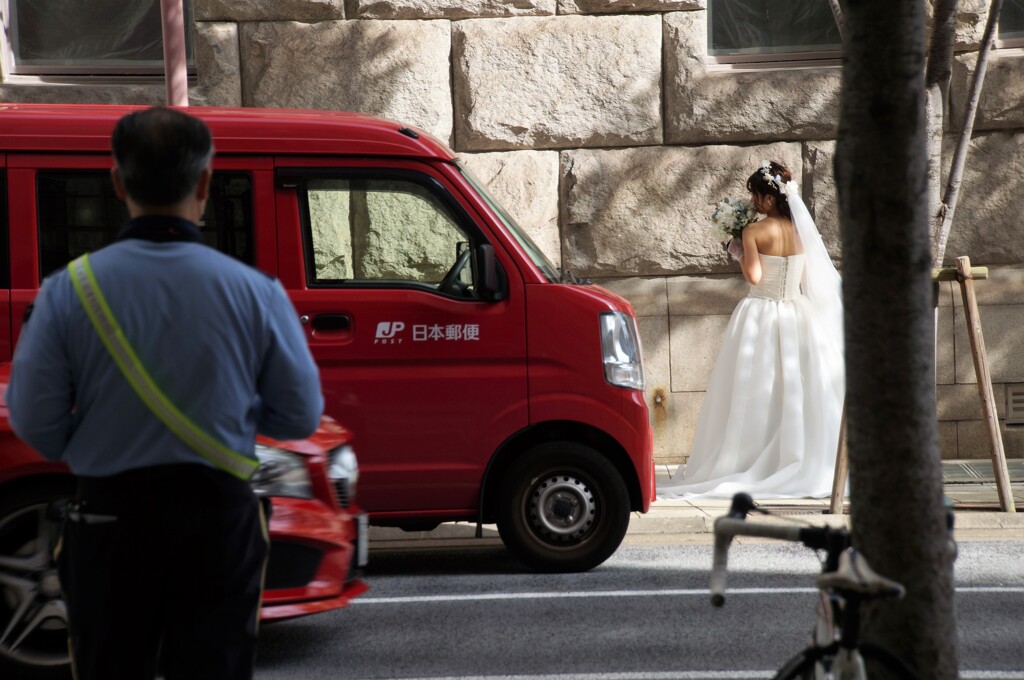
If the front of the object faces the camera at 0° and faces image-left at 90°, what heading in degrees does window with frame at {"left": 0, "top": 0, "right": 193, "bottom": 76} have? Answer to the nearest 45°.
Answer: approximately 0°

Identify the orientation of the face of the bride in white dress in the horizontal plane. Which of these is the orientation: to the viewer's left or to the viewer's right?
to the viewer's left

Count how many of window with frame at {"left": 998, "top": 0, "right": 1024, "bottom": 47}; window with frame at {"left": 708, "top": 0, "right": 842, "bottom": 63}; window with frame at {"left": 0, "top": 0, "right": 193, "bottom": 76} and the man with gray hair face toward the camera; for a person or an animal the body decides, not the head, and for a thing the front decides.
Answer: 3

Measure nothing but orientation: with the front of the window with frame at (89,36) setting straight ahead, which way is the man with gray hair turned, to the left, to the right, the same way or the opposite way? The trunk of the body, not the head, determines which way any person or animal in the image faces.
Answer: the opposite way

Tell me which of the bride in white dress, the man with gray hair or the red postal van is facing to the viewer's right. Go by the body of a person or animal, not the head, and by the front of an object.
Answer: the red postal van

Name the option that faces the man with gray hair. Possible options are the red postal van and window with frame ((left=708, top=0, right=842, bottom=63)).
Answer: the window with frame

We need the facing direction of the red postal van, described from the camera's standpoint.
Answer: facing to the right of the viewer

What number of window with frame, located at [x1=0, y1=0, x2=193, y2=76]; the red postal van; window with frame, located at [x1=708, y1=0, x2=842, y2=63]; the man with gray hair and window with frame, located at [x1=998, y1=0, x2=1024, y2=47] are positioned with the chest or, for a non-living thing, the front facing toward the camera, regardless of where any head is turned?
3

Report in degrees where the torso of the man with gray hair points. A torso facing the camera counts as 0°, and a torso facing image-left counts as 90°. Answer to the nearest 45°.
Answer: approximately 180°

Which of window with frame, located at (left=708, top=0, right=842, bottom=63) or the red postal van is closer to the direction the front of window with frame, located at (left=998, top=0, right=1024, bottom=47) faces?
the red postal van
